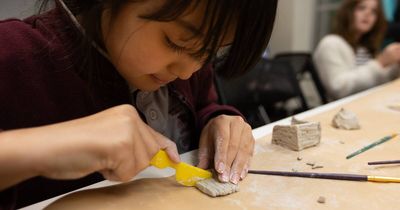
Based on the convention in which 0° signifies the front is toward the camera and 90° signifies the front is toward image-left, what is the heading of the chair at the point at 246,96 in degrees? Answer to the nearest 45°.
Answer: approximately 315°
